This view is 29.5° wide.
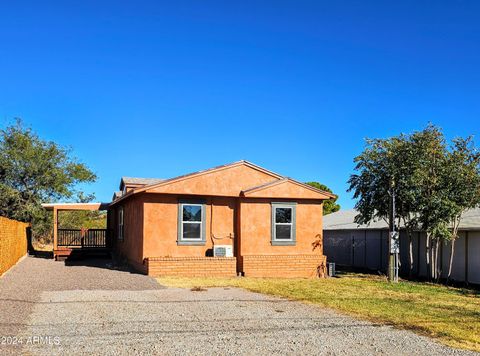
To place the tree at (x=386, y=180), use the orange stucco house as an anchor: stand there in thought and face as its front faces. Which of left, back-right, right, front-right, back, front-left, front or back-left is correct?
left

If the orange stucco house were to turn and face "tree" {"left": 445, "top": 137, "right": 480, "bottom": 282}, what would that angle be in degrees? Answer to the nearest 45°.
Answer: approximately 90° to its left

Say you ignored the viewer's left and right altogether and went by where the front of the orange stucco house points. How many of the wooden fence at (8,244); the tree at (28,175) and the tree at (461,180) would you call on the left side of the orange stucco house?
1

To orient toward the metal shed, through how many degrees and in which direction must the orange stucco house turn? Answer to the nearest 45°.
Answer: approximately 135° to its left

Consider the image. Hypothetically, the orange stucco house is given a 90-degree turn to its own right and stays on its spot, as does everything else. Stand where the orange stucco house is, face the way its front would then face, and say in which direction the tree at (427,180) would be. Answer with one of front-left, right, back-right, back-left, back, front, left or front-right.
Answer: back

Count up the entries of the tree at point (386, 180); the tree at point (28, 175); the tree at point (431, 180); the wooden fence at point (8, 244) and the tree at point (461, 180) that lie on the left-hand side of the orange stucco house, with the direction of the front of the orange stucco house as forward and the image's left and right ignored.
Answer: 3

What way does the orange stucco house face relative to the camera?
toward the camera

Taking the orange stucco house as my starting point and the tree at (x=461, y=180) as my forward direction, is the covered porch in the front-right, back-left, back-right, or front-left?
back-left

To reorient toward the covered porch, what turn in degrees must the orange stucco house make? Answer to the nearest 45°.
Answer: approximately 135° to its right

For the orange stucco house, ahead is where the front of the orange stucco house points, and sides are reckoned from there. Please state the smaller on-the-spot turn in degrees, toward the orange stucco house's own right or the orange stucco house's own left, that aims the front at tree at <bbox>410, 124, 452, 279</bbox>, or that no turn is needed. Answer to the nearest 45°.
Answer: approximately 90° to the orange stucco house's own left

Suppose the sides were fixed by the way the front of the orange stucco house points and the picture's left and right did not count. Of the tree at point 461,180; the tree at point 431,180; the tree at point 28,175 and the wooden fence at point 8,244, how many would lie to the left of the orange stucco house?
2

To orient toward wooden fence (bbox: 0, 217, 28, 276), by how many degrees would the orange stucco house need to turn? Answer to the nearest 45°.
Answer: approximately 90° to its right
